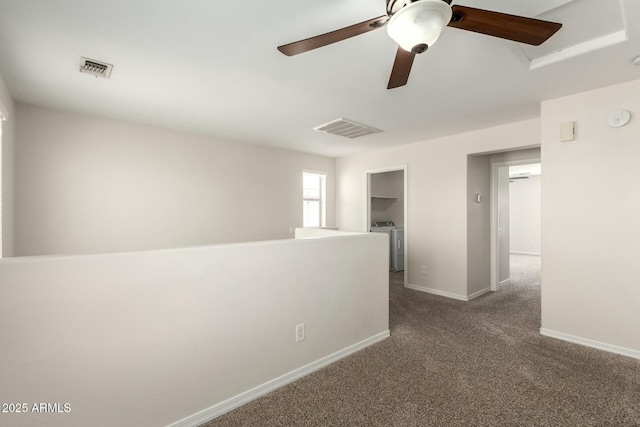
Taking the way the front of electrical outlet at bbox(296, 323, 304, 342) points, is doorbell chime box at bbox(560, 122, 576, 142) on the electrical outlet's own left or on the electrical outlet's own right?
on the electrical outlet's own left

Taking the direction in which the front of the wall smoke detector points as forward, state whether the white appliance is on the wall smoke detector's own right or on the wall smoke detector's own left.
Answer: on the wall smoke detector's own right

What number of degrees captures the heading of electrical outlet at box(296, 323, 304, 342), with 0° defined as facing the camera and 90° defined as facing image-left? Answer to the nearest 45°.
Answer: approximately 315°

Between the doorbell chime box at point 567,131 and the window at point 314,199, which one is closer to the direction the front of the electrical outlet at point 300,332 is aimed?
the doorbell chime box

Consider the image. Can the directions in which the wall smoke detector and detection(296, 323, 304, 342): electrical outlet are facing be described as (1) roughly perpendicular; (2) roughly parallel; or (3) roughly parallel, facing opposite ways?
roughly perpendicular
